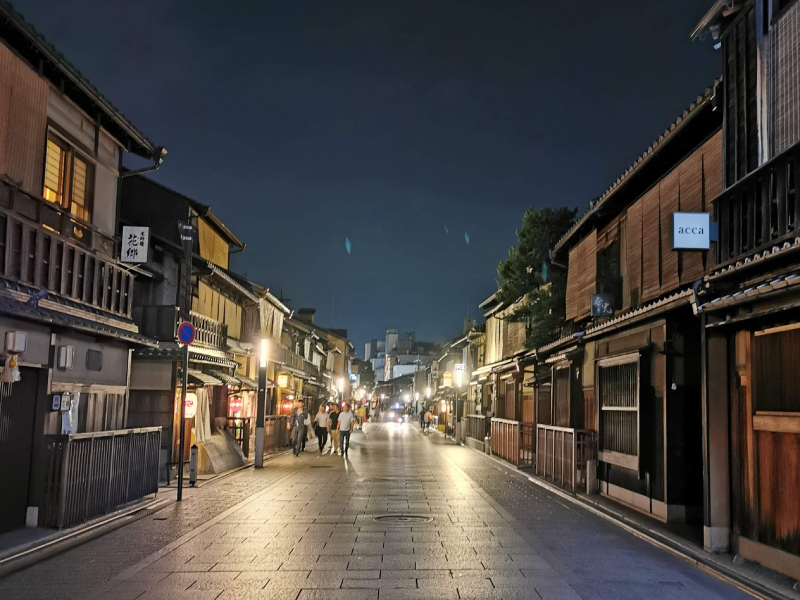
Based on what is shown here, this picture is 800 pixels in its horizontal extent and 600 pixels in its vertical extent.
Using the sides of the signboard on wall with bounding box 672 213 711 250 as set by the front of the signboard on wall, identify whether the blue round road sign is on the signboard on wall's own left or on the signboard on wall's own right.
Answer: on the signboard on wall's own right

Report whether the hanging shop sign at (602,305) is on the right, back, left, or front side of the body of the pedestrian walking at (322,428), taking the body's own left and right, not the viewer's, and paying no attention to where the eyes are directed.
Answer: front

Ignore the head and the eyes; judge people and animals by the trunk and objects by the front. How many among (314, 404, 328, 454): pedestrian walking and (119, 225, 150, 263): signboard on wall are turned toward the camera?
2

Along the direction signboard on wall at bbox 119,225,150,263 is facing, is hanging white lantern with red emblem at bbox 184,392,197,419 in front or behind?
behind

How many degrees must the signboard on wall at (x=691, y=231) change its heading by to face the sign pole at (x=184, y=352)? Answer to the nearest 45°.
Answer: approximately 90° to its right

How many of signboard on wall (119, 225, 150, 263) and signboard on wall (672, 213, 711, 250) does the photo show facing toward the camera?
2

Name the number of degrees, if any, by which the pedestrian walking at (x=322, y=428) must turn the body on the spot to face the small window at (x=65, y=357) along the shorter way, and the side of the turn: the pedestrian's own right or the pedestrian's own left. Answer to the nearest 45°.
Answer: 0° — they already face it

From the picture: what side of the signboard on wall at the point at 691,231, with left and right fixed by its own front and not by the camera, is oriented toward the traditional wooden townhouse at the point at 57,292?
right

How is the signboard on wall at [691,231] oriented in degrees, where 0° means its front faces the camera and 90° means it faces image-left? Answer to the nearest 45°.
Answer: approximately 0°
